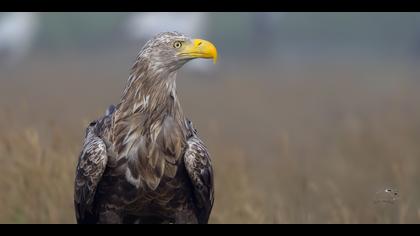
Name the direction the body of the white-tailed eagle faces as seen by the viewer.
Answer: toward the camera
